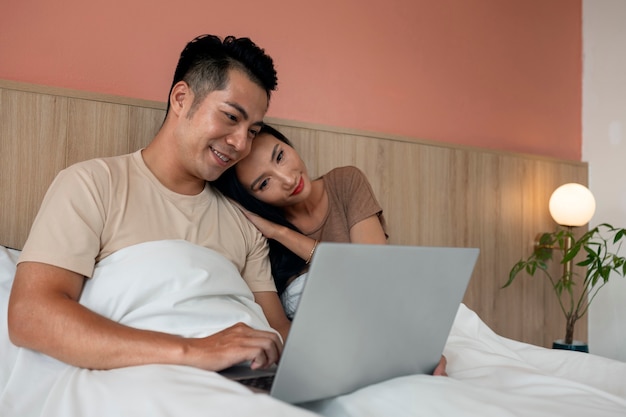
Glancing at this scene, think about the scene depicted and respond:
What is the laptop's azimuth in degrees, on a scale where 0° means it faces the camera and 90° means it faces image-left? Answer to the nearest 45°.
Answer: approximately 135°

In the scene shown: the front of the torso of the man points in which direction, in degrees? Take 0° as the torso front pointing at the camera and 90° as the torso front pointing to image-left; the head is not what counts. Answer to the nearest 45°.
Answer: approximately 315°

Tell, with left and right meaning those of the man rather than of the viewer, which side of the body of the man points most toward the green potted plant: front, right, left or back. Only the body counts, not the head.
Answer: left

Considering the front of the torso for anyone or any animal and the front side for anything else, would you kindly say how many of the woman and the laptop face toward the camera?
1

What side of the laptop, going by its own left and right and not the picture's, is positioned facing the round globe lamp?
right

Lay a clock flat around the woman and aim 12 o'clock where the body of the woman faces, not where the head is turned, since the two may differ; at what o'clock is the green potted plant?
The green potted plant is roughly at 8 o'clock from the woman.

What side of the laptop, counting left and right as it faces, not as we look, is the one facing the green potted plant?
right

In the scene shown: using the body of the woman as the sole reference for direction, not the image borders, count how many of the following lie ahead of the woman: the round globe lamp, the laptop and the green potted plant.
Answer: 1

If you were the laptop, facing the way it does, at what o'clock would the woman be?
The woman is roughly at 1 o'clock from the laptop.

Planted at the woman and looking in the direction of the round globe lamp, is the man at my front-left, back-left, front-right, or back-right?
back-right

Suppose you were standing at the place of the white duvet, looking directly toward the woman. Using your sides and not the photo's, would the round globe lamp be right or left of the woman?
right

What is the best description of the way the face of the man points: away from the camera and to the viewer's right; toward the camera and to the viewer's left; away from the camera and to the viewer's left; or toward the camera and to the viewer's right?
toward the camera and to the viewer's right

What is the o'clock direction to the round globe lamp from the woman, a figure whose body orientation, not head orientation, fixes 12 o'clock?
The round globe lamp is roughly at 8 o'clock from the woman.
